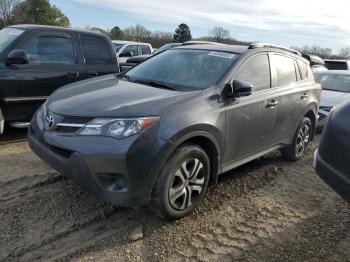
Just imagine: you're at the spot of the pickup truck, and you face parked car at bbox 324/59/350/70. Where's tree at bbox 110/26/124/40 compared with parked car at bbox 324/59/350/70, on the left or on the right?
left

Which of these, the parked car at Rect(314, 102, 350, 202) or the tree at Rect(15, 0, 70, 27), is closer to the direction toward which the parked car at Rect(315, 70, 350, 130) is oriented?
the parked car

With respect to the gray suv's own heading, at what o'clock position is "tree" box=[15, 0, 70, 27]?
The tree is roughly at 4 o'clock from the gray suv.

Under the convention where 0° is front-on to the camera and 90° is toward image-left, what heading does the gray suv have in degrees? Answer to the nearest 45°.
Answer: approximately 45°

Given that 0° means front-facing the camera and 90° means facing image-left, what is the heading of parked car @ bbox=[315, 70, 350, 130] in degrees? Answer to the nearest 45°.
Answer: approximately 45°

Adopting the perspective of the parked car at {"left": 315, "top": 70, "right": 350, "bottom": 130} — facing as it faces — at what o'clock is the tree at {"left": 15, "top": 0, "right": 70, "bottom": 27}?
The tree is roughly at 3 o'clock from the parked car.

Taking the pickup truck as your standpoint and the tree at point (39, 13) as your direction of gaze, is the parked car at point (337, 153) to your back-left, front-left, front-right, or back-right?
back-right

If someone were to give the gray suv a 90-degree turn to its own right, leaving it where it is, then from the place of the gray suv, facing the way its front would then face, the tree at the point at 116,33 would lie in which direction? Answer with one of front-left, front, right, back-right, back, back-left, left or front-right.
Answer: front-right

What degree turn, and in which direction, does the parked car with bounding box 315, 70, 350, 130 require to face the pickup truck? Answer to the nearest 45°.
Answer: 0° — it already faces it

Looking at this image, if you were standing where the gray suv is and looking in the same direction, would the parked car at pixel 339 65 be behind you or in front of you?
behind

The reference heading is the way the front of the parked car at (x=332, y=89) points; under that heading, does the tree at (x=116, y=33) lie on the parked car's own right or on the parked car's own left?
on the parked car's own right

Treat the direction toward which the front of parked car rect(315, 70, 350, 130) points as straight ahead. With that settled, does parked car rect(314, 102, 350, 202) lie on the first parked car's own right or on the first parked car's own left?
on the first parked car's own left
